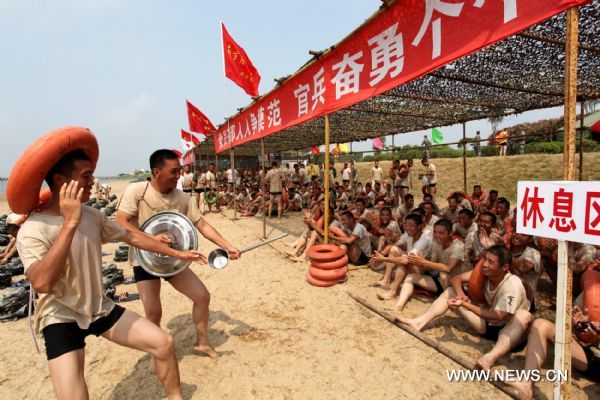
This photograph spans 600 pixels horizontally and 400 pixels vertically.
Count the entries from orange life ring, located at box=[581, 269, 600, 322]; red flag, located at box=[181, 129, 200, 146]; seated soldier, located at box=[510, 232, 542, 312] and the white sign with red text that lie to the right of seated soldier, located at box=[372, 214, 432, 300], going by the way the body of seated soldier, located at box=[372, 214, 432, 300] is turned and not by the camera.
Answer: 1

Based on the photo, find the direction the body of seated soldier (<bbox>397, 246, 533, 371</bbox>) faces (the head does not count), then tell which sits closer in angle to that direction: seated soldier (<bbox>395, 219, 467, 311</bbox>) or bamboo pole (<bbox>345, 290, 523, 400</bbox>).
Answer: the bamboo pole

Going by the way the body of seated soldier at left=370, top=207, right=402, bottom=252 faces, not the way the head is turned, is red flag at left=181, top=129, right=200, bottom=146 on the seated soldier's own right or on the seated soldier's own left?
on the seated soldier's own right

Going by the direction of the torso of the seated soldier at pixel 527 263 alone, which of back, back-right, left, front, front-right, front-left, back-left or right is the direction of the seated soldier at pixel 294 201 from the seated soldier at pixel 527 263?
right

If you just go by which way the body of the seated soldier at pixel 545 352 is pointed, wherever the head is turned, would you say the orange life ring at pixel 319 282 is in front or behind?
in front

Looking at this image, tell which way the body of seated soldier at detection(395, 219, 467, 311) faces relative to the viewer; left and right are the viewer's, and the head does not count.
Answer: facing the viewer and to the left of the viewer

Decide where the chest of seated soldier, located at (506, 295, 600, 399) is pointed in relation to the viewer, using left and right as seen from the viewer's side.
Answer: facing to the left of the viewer

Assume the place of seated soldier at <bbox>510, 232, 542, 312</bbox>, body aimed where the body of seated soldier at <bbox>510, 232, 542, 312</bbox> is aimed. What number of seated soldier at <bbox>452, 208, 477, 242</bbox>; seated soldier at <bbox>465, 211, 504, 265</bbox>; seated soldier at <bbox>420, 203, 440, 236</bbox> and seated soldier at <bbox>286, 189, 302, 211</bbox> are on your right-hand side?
4

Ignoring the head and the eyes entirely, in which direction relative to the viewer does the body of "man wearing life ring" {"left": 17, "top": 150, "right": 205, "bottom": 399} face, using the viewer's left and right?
facing the viewer and to the right of the viewer

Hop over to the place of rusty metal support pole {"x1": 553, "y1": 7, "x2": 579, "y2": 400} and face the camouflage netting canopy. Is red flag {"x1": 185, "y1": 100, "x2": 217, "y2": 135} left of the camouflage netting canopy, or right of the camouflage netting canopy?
left

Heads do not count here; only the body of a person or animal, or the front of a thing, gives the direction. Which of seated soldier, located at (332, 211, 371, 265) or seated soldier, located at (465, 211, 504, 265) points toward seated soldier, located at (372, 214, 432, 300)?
seated soldier, located at (465, 211, 504, 265)

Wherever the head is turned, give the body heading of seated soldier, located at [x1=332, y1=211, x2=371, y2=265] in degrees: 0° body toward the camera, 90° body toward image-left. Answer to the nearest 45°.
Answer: approximately 90°

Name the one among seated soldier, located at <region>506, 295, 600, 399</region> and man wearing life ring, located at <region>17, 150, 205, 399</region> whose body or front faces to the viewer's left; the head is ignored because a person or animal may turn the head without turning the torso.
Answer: the seated soldier
